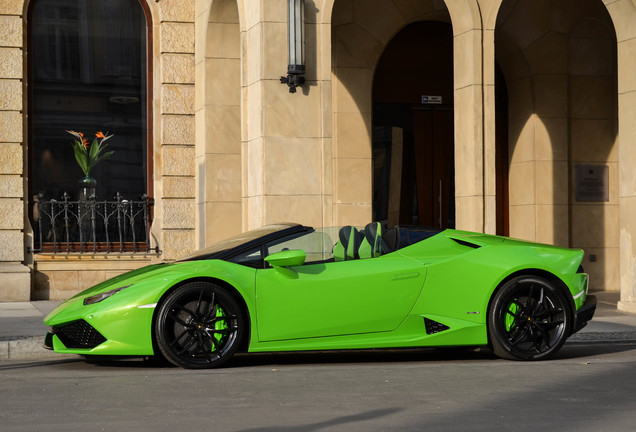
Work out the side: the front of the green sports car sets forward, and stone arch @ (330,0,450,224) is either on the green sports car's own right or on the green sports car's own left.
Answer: on the green sports car's own right

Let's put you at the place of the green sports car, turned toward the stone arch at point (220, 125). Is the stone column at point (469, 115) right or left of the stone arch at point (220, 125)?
right

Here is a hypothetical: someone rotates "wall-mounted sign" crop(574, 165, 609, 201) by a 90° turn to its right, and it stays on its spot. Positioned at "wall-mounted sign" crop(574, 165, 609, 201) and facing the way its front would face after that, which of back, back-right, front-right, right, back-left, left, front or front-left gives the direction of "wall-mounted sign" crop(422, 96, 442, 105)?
front

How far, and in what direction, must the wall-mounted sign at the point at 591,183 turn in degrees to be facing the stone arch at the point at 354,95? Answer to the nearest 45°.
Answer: approximately 45° to its right

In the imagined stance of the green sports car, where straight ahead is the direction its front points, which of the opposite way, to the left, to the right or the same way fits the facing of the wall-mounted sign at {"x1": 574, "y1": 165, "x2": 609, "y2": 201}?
to the left

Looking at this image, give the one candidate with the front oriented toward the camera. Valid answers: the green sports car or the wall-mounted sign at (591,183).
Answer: the wall-mounted sign

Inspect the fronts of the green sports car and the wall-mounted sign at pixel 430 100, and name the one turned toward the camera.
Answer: the wall-mounted sign

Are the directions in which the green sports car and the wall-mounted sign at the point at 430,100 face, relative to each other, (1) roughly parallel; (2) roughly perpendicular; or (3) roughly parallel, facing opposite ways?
roughly perpendicular

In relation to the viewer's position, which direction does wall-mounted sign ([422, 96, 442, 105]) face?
facing the viewer

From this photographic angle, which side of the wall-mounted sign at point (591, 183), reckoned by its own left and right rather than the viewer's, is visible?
front

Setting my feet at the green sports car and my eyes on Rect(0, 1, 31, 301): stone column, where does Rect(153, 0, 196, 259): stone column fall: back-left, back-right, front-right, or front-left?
front-right

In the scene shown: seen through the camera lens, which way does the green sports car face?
facing to the left of the viewer
